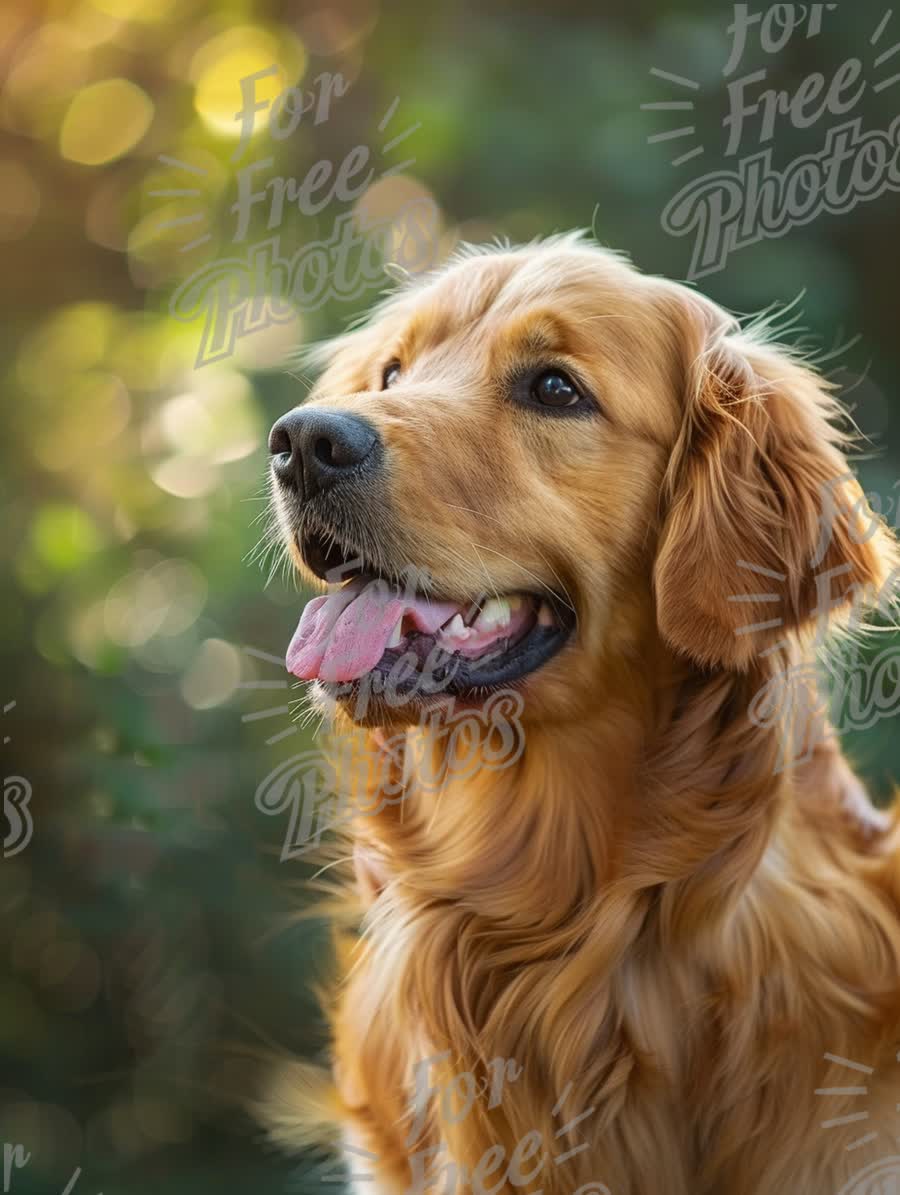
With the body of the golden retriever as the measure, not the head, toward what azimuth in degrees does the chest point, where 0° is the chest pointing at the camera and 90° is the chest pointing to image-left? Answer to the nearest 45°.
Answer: approximately 45°
